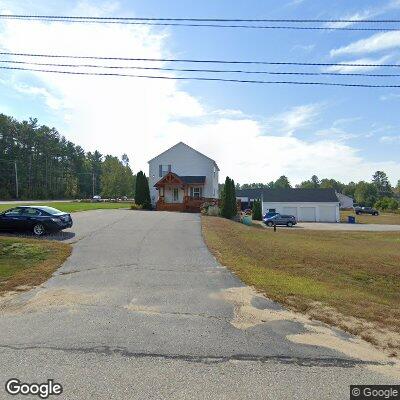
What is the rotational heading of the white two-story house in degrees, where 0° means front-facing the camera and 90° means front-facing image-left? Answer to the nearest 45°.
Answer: approximately 0°

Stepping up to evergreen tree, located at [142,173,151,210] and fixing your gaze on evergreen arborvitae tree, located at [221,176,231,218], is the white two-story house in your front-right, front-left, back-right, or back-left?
front-left

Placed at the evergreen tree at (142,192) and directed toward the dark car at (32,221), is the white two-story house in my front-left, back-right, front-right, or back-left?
back-left

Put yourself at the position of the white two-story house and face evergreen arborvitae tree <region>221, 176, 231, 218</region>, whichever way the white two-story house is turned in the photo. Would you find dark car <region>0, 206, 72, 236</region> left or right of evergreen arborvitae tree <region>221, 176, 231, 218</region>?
right

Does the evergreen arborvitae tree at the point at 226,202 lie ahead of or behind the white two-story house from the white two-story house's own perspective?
ahead

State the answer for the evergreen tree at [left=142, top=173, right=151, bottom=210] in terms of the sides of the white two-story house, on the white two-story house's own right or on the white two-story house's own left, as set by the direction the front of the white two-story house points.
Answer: on the white two-story house's own right

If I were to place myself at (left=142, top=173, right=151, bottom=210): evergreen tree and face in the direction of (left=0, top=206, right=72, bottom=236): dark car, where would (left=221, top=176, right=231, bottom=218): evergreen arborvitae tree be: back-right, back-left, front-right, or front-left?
front-left

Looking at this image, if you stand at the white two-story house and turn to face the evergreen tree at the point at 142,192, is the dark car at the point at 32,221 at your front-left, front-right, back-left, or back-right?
front-left

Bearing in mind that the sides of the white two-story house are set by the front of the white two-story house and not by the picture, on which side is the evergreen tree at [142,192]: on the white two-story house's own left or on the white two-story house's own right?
on the white two-story house's own right

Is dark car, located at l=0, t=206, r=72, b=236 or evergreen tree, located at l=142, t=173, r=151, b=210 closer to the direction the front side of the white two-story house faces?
the dark car
